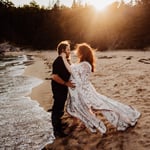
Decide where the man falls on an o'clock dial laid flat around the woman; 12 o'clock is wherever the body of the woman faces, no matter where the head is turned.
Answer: The man is roughly at 12 o'clock from the woman.

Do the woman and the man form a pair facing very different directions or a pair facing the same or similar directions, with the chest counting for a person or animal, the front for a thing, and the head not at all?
very different directions

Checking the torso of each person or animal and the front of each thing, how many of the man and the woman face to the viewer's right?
1

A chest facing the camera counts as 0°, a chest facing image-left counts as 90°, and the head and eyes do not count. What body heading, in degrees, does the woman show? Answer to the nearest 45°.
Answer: approximately 90°

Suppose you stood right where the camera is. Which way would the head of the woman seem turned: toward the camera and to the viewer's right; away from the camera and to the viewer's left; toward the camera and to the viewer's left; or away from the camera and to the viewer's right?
away from the camera and to the viewer's left

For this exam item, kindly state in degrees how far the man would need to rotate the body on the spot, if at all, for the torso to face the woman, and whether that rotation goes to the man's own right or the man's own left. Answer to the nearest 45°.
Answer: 0° — they already face them

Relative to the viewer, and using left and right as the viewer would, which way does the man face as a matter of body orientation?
facing to the right of the viewer

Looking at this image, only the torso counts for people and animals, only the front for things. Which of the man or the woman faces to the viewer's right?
the man
